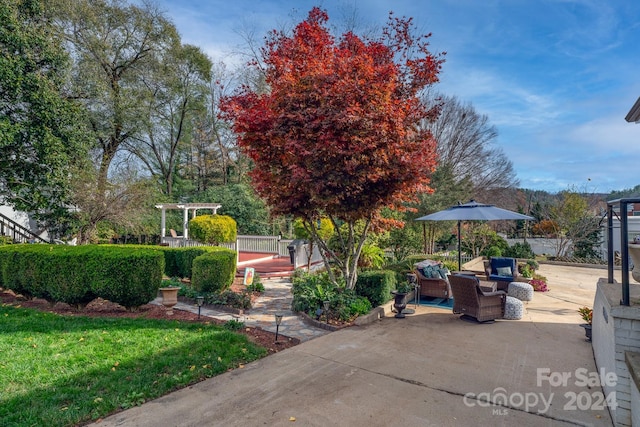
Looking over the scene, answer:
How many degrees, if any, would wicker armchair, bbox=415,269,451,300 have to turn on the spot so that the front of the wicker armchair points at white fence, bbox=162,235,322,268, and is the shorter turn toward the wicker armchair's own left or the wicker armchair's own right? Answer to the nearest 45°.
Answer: approximately 135° to the wicker armchair's own left

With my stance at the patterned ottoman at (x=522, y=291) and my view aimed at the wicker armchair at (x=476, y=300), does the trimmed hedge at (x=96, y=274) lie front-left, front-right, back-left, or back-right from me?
front-right

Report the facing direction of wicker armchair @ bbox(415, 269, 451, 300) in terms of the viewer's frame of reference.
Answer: facing to the right of the viewer

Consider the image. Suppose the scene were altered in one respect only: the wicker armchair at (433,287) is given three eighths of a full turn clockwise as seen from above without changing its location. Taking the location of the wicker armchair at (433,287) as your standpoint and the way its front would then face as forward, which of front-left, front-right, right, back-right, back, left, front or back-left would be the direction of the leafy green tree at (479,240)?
back-right

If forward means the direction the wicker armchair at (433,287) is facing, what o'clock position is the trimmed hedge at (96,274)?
The trimmed hedge is roughly at 5 o'clock from the wicker armchair.

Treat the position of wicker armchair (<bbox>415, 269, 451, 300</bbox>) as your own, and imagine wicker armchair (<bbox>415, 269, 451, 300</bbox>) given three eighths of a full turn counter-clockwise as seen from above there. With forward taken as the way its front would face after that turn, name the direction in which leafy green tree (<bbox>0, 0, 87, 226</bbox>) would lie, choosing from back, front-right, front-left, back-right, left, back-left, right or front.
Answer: front-left

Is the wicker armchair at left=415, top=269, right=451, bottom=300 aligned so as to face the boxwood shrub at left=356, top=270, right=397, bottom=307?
no

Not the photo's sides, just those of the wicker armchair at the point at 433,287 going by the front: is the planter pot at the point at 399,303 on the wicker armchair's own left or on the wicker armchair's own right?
on the wicker armchair's own right

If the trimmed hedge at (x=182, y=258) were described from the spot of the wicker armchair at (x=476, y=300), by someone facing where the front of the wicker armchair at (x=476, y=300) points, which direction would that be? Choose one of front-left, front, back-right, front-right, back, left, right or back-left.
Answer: back-left

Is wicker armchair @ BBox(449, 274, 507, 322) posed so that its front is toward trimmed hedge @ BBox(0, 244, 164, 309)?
no

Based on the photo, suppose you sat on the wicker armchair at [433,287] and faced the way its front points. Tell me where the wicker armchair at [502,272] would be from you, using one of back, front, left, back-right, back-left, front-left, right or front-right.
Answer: front-left

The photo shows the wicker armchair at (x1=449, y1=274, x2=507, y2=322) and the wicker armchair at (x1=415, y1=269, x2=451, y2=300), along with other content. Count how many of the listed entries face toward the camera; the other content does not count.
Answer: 0

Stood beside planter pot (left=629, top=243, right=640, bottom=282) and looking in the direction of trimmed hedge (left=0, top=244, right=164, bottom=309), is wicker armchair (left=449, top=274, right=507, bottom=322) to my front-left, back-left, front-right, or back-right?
front-right

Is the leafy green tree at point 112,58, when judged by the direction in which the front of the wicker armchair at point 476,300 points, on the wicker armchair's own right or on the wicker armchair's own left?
on the wicker armchair's own left

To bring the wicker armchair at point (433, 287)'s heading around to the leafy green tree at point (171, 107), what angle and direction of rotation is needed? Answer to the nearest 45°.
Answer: approximately 135° to its left

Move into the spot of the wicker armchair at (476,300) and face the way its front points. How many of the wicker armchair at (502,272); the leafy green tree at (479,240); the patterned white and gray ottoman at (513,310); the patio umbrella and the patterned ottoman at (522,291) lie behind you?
0

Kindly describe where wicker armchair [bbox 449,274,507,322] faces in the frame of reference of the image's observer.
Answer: facing away from the viewer and to the right of the viewer
